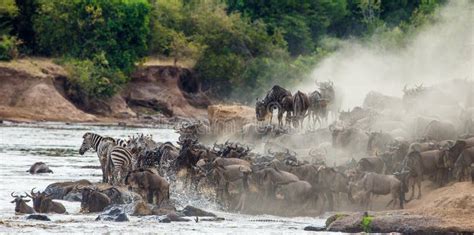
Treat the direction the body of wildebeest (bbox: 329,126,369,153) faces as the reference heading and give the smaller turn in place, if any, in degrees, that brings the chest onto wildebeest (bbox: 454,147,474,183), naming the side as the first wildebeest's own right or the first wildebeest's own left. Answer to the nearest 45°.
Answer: approximately 135° to the first wildebeest's own left

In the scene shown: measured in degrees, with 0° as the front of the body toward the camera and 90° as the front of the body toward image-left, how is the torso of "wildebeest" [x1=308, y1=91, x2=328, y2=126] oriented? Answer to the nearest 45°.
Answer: approximately 45°

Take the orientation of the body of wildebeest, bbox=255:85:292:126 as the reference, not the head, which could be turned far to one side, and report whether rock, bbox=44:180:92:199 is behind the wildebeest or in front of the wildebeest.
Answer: in front

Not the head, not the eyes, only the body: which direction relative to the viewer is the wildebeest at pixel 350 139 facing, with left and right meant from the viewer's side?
facing to the left of the viewer

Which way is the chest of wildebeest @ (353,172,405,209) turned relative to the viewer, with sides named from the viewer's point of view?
facing to the left of the viewer

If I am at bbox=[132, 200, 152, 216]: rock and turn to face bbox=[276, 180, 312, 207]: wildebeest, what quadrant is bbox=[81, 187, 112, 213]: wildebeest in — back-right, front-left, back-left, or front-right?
back-left

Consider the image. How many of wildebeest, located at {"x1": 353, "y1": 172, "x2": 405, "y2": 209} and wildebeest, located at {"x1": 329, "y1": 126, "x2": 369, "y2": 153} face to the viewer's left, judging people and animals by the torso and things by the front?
2

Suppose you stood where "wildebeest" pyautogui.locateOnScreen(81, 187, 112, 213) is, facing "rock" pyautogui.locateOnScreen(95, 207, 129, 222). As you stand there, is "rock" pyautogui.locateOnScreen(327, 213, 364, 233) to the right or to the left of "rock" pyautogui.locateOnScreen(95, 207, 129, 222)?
left

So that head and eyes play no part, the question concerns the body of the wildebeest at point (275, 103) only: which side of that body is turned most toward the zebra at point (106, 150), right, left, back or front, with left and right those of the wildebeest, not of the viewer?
front

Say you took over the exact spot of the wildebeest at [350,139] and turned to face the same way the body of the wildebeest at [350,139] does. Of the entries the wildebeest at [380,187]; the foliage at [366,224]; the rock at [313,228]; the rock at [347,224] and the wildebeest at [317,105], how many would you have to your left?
4

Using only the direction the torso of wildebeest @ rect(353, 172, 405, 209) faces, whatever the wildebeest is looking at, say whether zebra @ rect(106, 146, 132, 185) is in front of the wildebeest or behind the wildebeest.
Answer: in front
